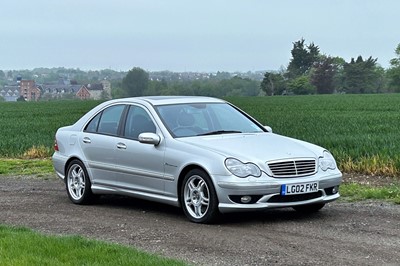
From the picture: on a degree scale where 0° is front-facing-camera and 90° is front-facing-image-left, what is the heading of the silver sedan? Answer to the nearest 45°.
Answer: approximately 315°
